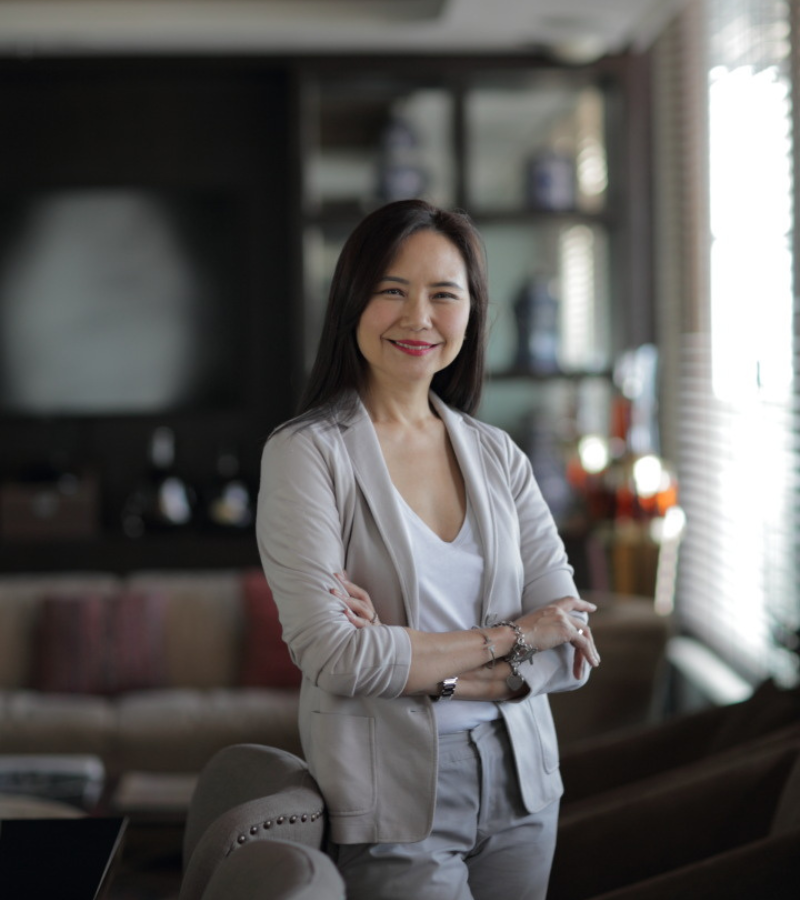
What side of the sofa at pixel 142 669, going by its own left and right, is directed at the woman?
front

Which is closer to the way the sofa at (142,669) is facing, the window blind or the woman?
the woman

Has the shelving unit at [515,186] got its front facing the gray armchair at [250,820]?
yes

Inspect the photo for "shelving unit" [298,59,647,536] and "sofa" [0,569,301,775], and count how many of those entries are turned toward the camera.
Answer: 2

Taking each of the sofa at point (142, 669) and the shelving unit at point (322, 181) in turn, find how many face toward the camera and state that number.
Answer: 2

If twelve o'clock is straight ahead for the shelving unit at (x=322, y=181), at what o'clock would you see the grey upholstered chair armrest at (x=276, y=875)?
The grey upholstered chair armrest is roughly at 12 o'clock from the shelving unit.

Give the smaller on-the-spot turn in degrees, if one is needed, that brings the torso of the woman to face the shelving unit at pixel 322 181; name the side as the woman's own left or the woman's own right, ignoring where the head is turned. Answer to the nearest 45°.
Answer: approximately 135° to the woman's own left

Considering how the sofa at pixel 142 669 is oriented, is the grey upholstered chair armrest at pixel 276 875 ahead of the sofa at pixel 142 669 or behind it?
ahead
